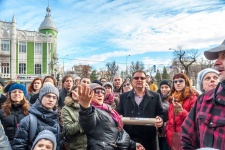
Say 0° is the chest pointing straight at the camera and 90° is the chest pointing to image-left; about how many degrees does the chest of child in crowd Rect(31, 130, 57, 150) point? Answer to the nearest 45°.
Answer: approximately 0°

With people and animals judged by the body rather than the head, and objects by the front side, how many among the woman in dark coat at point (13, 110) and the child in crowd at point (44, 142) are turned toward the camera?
2

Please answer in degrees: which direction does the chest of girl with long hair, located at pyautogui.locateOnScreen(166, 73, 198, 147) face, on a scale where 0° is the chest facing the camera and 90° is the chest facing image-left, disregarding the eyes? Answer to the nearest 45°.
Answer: approximately 45°

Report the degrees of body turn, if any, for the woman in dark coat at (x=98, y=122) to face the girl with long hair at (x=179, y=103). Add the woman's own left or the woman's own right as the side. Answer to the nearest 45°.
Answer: approximately 90° to the woman's own left

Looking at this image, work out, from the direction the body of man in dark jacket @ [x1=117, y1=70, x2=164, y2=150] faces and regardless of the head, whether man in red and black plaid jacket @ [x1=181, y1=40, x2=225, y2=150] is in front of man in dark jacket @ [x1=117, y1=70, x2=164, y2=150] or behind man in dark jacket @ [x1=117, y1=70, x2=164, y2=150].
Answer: in front

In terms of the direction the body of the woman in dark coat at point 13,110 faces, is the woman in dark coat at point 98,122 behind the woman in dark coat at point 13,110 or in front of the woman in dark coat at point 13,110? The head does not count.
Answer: in front

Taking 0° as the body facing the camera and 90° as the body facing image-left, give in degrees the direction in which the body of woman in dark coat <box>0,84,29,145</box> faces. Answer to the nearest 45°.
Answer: approximately 0°

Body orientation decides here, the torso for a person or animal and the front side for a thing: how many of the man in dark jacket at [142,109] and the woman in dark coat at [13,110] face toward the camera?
2
